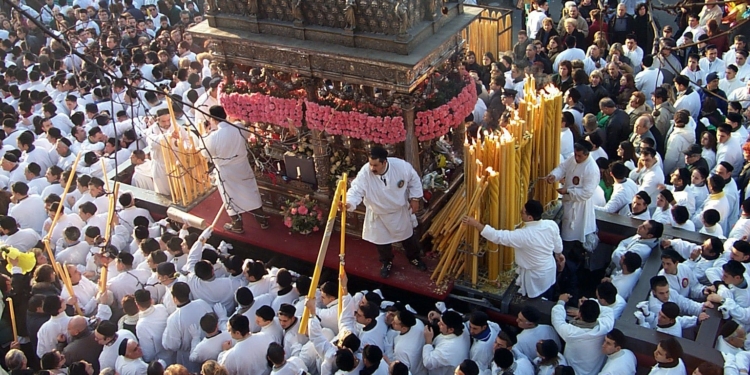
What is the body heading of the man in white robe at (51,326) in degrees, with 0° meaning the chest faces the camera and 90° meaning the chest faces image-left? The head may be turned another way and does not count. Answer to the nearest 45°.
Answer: approximately 225°

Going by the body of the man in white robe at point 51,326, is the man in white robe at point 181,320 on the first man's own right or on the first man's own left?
on the first man's own right

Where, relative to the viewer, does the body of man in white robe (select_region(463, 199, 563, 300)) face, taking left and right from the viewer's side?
facing away from the viewer and to the left of the viewer

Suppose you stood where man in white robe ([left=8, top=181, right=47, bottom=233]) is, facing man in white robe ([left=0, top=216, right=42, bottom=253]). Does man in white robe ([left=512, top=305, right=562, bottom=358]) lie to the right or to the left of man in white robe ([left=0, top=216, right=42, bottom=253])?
left

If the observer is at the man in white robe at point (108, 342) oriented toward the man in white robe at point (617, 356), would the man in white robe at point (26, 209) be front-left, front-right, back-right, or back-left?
back-left

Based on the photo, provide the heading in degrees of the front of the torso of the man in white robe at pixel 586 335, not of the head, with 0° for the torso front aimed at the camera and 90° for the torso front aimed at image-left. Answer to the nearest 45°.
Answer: approximately 180°
